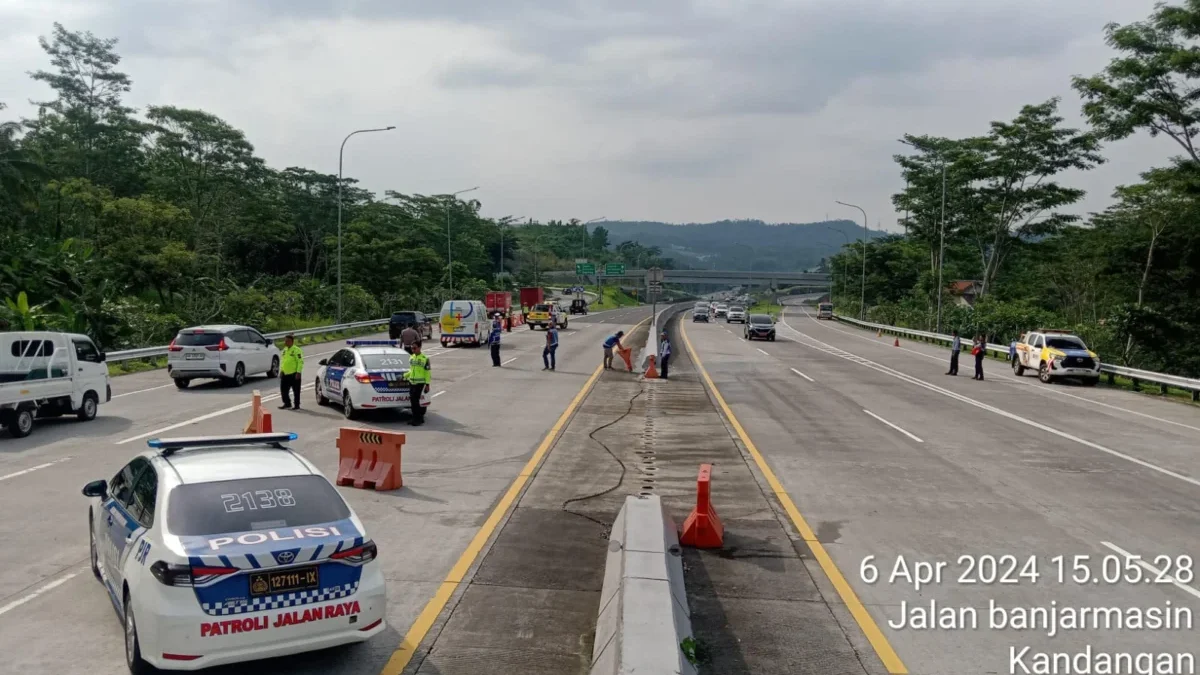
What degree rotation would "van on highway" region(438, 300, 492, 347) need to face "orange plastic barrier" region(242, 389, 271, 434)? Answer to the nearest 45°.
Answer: approximately 180°

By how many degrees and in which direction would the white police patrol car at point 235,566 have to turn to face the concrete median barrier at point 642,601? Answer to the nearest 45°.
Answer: approximately 135° to its right

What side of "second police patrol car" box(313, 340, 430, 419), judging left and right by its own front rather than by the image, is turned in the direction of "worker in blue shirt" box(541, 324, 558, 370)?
right

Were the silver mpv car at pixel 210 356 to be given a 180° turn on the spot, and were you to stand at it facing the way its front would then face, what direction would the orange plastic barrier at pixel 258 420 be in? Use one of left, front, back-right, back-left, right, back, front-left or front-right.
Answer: front-left

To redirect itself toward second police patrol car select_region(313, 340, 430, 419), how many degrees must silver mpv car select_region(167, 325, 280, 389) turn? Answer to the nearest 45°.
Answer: approximately 90° to its right

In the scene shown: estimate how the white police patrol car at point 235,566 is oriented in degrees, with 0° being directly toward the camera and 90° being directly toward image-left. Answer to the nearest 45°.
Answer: approximately 135°

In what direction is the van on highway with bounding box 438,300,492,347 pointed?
away from the camera

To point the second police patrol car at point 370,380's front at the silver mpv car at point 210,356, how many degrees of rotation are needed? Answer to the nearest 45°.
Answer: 0° — it already faces it
